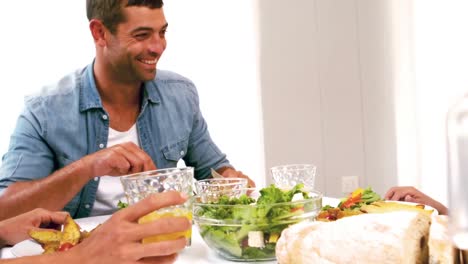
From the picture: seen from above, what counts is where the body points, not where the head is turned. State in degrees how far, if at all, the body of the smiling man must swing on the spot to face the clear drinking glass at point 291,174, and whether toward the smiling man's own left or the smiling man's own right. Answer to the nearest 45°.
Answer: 0° — they already face it

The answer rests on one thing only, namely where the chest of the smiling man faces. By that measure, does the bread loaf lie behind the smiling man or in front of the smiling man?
in front

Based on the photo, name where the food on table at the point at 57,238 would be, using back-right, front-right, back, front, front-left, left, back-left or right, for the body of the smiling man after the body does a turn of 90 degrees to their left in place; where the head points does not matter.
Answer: back-right

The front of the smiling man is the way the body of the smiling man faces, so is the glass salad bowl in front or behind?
in front

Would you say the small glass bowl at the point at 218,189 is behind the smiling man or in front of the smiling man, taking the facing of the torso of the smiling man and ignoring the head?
in front

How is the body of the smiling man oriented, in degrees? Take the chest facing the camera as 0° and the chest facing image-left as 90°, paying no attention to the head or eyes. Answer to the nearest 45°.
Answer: approximately 315°
